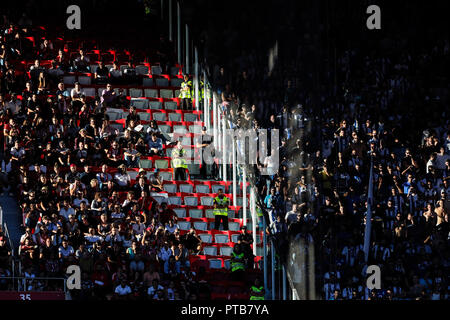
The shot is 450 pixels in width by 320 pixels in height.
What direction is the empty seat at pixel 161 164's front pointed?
toward the camera

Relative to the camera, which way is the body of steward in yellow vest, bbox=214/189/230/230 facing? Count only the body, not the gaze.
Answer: toward the camera

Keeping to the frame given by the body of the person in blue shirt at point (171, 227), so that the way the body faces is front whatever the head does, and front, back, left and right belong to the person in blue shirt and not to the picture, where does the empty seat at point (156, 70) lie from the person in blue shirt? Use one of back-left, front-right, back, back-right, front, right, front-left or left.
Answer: back

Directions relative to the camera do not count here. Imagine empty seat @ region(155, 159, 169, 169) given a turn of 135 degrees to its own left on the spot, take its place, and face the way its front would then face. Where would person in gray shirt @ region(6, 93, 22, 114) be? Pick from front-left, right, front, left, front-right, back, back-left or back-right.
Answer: back-left

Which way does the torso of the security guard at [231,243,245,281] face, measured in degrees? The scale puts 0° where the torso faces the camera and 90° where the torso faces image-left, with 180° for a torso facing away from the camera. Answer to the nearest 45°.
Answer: approximately 0°

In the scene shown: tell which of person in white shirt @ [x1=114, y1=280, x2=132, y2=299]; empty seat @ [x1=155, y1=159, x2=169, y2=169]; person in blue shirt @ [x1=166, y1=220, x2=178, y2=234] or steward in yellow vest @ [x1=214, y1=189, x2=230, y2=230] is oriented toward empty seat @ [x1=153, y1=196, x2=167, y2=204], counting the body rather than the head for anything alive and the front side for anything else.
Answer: empty seat @ [x1=155, y1=159, x2=169, y2=169]

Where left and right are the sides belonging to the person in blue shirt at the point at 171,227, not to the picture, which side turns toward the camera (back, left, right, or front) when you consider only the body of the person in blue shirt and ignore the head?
front

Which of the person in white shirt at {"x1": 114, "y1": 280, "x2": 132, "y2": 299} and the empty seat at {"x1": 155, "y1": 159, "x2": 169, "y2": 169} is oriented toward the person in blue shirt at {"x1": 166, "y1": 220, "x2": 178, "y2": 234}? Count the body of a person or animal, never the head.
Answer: the empty seat

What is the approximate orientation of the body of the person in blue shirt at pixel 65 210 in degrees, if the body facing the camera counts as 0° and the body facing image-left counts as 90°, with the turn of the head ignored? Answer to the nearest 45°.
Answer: approximately 0°
